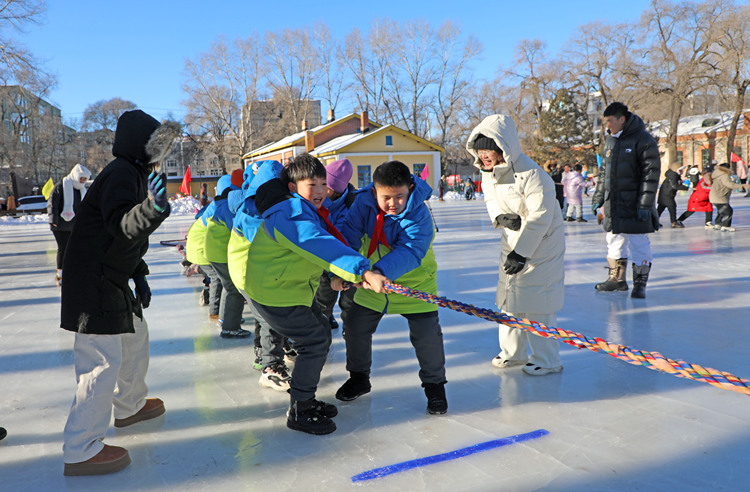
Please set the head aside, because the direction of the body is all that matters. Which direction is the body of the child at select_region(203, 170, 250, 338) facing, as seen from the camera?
to the viewer's right

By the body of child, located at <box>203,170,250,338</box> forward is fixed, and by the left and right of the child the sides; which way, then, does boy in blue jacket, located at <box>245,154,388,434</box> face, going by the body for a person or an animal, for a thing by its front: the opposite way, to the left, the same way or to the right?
the same way

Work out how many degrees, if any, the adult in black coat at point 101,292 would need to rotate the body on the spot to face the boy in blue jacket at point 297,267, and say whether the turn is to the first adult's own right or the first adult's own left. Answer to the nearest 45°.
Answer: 0° — they already face them

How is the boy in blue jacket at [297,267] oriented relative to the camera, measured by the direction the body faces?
to the viewer's right

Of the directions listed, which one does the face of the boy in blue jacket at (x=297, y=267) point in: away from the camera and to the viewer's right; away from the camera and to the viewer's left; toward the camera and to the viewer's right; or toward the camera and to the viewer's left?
toward the camera and to the viewer's right

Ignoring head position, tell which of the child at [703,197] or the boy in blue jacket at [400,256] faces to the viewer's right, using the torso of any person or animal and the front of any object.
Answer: the child

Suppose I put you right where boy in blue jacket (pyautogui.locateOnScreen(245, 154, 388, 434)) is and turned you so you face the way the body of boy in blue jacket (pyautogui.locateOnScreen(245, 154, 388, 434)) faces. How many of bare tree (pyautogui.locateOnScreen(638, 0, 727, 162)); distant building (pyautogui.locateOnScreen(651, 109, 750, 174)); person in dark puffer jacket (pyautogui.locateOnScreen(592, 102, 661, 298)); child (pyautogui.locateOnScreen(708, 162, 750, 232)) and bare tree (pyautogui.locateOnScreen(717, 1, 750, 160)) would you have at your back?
0

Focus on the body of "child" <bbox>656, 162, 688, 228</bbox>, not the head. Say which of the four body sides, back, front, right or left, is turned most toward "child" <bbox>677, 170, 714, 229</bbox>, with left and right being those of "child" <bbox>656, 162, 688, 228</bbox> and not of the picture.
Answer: front

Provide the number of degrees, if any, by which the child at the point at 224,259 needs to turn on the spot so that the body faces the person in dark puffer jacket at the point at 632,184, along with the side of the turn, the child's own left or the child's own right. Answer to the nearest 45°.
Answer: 0° — they already face them

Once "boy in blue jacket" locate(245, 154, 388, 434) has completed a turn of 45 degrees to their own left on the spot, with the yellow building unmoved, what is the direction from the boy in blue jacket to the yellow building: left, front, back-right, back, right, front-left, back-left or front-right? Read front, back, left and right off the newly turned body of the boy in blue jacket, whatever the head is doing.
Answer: front-left

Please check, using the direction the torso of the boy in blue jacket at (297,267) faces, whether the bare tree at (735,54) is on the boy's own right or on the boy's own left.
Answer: on the boy's own left

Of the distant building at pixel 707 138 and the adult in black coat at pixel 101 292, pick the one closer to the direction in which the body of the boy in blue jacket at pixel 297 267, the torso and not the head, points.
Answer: the distant building

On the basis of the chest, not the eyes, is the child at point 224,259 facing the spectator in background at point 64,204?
no

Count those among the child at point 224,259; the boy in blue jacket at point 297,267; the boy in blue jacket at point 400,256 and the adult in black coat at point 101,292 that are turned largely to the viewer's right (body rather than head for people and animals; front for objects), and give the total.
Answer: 3

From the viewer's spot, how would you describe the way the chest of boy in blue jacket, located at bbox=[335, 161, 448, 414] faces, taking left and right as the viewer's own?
facing the viewer

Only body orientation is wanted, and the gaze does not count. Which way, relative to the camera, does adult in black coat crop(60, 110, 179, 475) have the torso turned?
to the viewer's right

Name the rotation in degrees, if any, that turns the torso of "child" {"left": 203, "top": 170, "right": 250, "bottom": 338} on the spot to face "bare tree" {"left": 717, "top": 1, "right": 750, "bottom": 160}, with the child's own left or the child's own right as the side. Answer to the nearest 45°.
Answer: approximately 45° to the child's own left

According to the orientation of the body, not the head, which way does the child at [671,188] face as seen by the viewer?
to the viewer's right
